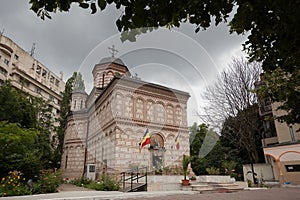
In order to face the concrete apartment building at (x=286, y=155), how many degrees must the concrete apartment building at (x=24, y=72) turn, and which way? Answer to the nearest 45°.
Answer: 0° — it already faces it

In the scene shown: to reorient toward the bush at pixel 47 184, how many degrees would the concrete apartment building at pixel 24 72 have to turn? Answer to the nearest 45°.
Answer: approximately 45° to its right

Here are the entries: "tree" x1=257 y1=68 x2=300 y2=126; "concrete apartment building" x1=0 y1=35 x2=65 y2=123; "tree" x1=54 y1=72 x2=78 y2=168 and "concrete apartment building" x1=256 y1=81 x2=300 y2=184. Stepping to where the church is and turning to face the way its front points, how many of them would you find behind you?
2

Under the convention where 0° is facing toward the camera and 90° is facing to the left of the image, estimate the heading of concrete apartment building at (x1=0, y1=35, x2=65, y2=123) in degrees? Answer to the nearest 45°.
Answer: approximately 315°
